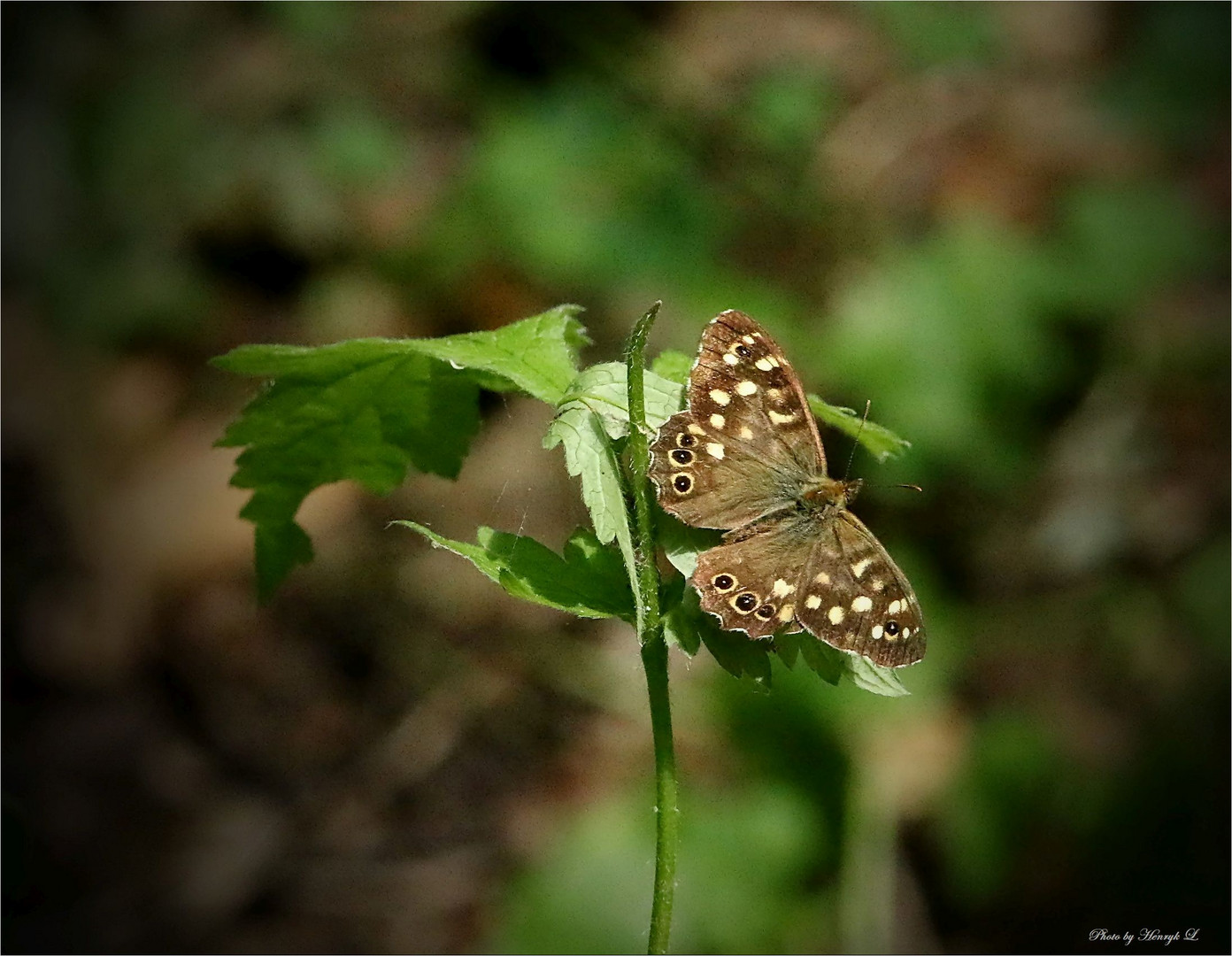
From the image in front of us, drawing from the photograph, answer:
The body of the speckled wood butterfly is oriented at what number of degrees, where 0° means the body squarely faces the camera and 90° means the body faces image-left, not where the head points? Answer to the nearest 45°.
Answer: approximately 270°
